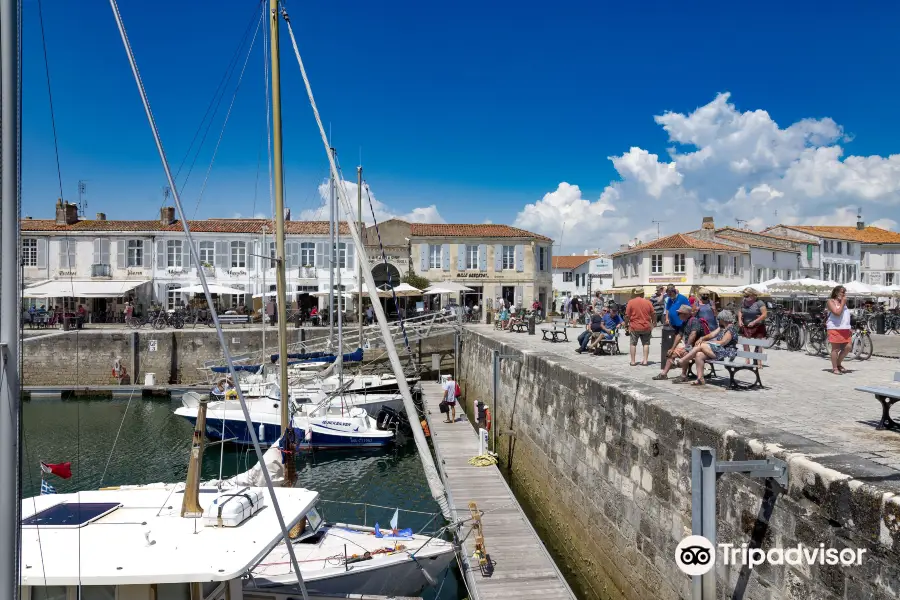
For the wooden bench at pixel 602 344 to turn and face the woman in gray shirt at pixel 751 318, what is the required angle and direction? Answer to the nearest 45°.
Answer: approximately 135° to its left

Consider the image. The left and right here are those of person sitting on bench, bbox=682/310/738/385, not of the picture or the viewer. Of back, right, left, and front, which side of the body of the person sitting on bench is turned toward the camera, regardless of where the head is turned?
left

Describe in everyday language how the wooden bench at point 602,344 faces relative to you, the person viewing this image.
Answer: facing to the left of the viewer

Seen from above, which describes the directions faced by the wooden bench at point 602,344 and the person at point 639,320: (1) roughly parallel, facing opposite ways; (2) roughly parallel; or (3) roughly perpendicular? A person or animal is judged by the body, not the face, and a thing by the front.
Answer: roughly perpendicular

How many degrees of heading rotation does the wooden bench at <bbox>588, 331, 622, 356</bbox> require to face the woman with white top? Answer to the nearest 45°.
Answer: approximately 135° to its left

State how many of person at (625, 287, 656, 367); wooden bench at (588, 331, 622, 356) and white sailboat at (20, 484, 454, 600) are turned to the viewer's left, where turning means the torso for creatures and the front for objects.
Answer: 1

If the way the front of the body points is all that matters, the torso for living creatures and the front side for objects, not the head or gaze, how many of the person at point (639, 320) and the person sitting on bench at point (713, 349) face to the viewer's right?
0

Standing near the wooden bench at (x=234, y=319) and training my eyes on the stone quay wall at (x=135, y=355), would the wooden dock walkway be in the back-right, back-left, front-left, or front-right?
front-left
